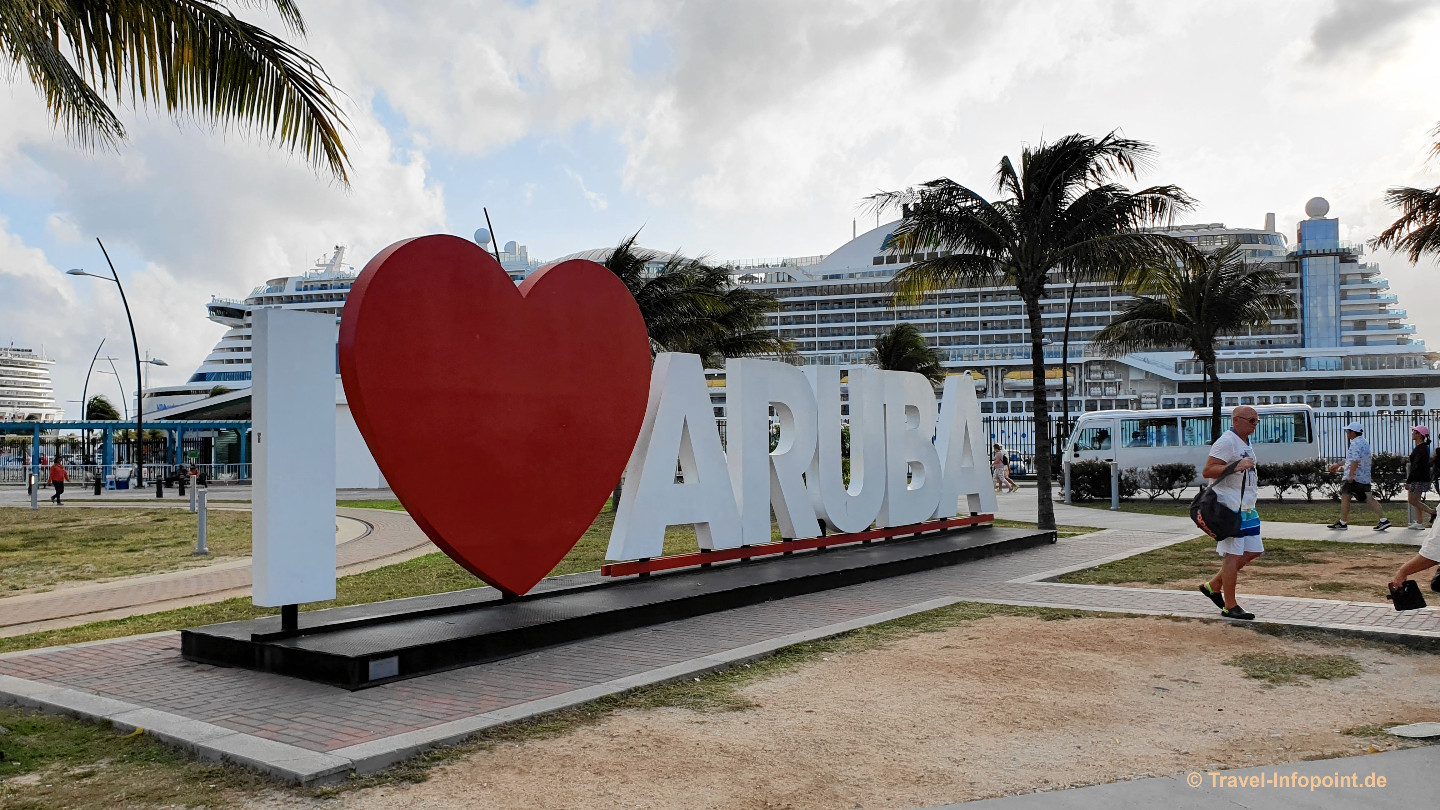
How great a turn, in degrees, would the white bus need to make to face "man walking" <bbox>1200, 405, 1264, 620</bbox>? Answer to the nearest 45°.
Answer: approximately 90° to its left

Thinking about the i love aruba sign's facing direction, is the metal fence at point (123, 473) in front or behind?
behind

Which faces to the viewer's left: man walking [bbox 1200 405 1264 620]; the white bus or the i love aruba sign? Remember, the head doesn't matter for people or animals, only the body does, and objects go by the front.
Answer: the white bus

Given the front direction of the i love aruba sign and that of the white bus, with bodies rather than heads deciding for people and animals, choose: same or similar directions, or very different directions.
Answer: very different directions

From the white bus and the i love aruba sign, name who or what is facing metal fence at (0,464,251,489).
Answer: the white bus

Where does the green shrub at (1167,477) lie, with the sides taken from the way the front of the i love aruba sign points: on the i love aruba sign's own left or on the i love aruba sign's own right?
on the i love aruba sign's own left

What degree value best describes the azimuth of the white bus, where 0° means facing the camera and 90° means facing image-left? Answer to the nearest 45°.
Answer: approximately 90°
